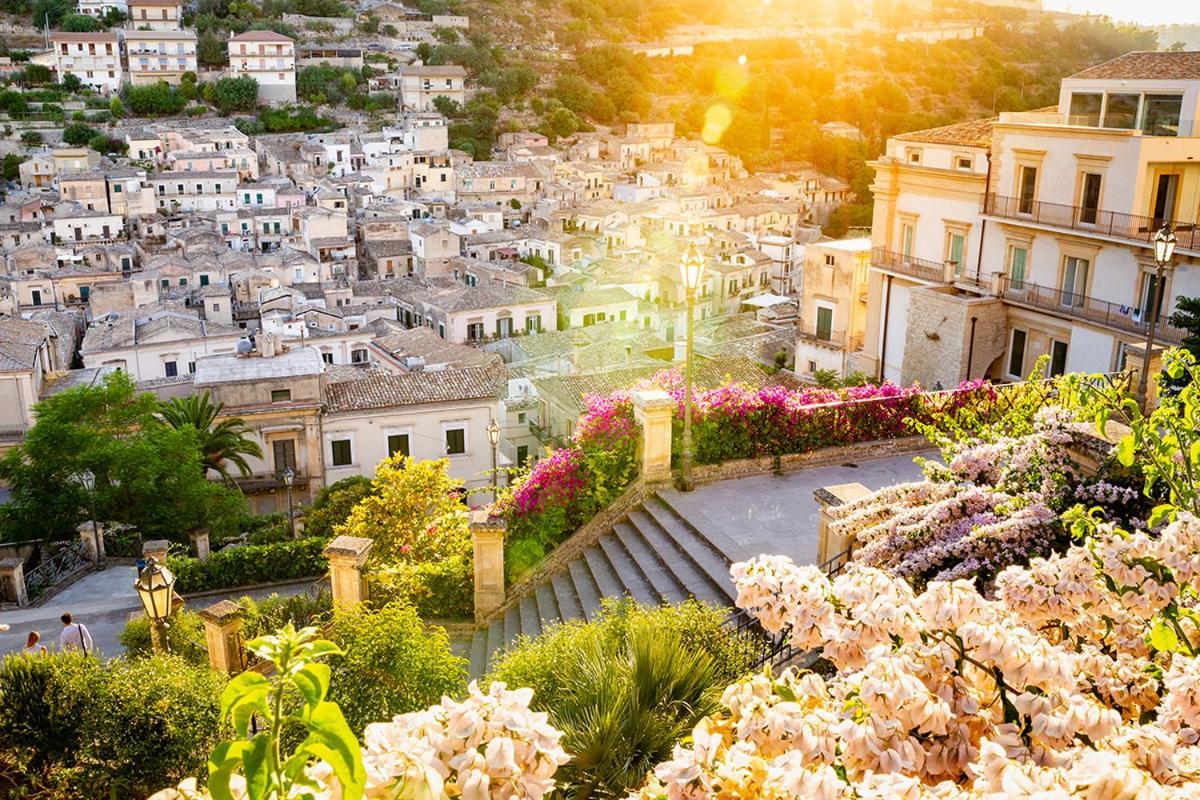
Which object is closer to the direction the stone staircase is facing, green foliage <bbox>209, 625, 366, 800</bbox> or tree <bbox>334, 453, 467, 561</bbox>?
the green foliage

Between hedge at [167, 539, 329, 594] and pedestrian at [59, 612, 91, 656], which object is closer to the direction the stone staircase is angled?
the pedestrian

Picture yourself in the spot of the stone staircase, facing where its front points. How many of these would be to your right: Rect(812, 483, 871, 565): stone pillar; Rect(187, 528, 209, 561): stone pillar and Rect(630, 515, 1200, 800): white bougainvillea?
1

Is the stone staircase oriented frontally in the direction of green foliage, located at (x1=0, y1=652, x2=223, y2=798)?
yes

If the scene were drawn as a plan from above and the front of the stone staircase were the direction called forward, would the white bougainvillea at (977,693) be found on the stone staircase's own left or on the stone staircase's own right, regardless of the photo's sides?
on the stone staircase's own left

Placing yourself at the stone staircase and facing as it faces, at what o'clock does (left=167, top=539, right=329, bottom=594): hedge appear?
The hedge is roughly at 3 o'clock from the stone staircase.

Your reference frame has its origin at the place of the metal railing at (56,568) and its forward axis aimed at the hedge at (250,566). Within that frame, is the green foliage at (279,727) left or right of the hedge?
right

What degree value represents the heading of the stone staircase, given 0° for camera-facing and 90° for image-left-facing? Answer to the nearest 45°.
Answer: approximately 45°

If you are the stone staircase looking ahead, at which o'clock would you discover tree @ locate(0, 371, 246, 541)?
The tree is roughly at 3 o'clock from the stone staircase.

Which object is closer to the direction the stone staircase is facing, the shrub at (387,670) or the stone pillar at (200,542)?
the shrub

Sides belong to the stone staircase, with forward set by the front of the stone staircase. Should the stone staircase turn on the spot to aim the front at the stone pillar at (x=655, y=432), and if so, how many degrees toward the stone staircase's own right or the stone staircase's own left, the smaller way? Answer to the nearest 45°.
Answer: approximately 135° to the stone staircase's own right

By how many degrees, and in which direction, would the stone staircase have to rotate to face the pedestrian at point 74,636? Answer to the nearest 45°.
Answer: approximately 45° to its right

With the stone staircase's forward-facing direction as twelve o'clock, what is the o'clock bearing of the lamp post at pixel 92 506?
The lamp post is roughly at 3 o'clock from the stone staircase.

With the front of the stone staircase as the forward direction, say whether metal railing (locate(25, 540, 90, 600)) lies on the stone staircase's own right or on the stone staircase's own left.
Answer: on the stone staircase's own right

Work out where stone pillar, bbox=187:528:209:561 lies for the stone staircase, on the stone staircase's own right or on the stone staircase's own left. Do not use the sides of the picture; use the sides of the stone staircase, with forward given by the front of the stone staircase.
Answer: on the stone staircase's own right
